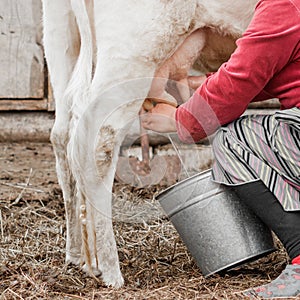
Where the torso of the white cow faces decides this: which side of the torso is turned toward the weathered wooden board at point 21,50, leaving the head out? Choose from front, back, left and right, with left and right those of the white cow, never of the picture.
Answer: left

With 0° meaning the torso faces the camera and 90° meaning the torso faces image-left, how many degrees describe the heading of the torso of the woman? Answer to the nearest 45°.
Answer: approximately 90°

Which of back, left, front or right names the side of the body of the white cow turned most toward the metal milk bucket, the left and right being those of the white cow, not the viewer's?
right

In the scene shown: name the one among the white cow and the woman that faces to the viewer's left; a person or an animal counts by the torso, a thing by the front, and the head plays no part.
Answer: the woman

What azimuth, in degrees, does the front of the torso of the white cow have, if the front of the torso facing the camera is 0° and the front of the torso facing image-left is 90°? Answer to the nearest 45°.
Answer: approximately 225°

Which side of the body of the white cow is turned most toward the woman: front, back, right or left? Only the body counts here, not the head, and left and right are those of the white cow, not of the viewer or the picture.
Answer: right

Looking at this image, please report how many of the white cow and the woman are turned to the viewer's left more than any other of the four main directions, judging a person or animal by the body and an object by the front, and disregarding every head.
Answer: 1
